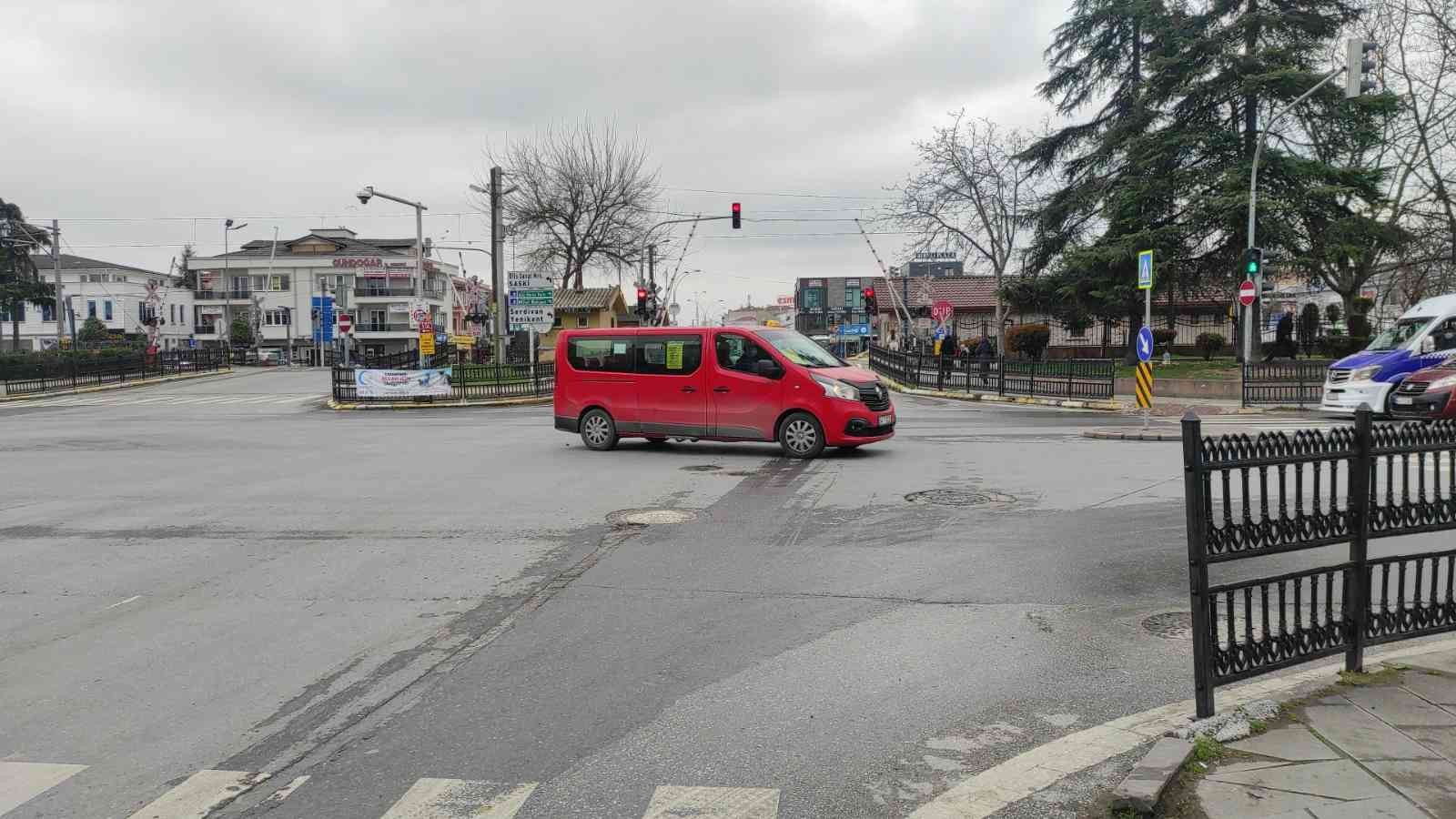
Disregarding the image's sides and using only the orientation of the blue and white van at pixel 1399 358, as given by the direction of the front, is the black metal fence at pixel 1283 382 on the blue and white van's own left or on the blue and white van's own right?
on the blue and white van's own right

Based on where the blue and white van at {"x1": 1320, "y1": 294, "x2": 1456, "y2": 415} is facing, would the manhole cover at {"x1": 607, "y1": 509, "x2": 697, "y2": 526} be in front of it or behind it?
in front

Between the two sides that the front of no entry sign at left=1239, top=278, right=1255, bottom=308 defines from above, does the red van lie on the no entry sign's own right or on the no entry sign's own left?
on the no entry sign's own right

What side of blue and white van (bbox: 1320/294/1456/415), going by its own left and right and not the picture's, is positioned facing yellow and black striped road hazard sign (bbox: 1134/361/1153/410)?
front

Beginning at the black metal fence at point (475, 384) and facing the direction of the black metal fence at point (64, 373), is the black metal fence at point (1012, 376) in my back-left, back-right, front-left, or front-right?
back-right

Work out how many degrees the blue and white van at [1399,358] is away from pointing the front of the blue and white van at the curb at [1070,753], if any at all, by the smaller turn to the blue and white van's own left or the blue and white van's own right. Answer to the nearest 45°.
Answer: approximately 45° to the blue and white van's own left

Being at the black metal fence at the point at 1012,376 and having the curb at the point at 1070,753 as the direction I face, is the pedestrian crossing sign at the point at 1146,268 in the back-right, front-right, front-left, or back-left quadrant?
front-left

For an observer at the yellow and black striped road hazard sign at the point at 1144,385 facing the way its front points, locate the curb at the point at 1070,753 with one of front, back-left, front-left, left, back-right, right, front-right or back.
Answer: front

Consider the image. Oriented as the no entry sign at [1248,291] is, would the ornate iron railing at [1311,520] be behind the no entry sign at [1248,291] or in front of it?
in front

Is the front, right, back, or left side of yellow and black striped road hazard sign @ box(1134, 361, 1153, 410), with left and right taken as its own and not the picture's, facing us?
front

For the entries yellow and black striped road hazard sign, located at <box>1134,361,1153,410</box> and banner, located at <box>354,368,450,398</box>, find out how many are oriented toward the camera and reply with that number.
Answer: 2

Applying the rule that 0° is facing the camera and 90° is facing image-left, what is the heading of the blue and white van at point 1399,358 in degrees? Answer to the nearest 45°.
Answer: approximately 45°

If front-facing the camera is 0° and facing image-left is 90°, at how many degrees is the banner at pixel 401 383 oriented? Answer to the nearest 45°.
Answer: approximately 0°
